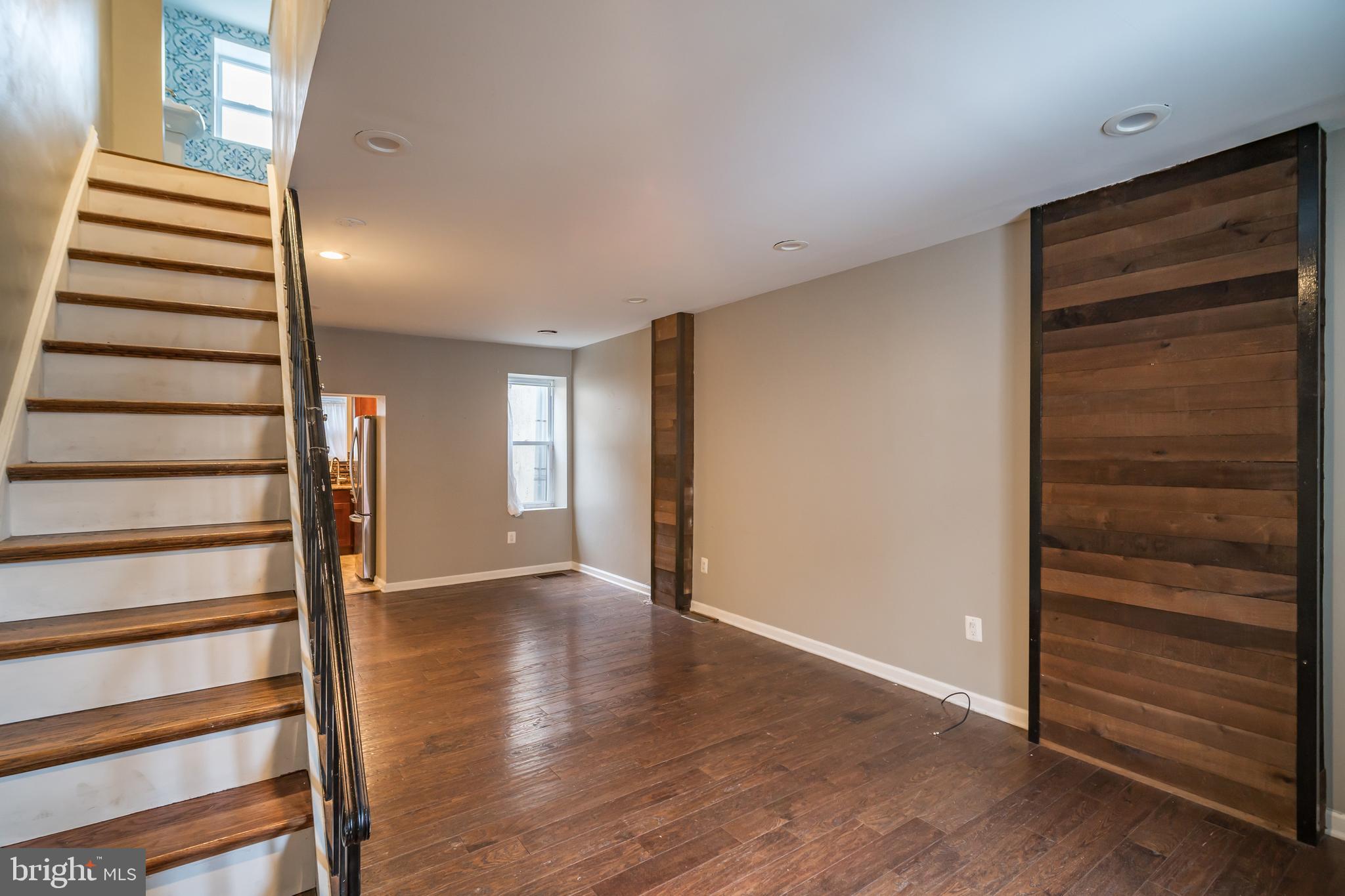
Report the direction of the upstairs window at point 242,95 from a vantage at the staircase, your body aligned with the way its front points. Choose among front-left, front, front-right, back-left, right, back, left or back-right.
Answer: back

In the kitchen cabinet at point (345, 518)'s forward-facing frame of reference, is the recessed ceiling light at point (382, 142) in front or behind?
in front

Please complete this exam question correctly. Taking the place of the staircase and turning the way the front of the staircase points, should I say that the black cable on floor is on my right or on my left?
on my left

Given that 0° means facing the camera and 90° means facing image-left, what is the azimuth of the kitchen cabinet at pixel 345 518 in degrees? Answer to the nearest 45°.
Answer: approximately 0°

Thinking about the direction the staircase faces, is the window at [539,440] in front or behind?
behind

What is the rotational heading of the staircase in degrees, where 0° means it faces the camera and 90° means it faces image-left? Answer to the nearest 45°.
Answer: approximately 0°

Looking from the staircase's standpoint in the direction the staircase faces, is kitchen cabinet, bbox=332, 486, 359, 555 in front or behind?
behind

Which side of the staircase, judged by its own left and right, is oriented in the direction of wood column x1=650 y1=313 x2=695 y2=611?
left
